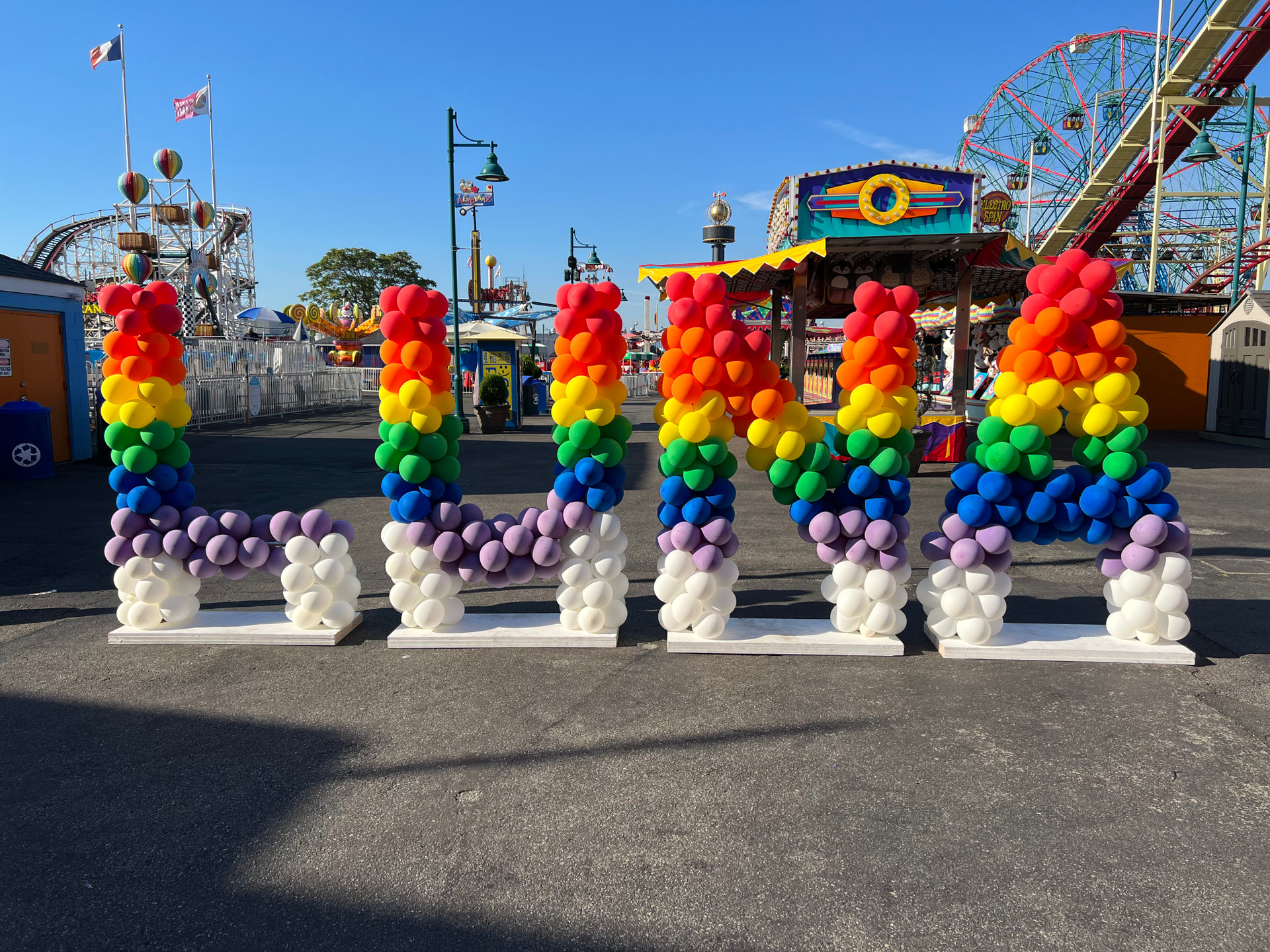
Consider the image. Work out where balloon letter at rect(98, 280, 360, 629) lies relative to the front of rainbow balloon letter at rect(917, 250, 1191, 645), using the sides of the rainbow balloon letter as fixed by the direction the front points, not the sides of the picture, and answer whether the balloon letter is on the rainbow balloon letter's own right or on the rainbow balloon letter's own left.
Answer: on the rainbow balloon letter's own right

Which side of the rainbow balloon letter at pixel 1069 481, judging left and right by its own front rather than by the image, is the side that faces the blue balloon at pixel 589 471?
right

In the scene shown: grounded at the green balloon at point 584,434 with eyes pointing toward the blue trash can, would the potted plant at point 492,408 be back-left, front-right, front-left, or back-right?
front-right

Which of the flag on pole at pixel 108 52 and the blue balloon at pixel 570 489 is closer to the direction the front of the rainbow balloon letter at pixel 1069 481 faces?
the blue balloon

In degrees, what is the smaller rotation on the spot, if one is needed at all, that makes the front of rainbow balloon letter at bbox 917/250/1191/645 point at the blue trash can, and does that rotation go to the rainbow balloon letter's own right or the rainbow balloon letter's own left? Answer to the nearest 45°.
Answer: approximately 90° to the rainbow balloon letter's own right

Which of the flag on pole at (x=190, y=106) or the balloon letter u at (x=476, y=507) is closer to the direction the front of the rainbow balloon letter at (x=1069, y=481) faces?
the balloon letter u

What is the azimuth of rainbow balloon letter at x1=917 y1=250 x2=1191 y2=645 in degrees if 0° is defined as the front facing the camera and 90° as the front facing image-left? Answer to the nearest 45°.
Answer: approximately 0°

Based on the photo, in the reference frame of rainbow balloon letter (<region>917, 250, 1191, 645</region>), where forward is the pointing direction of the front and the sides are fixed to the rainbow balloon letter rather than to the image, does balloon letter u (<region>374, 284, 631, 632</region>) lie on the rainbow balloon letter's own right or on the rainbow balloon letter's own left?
on the rainbow balloon letter's own right

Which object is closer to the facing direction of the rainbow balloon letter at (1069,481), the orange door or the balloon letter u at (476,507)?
the balloon letter u

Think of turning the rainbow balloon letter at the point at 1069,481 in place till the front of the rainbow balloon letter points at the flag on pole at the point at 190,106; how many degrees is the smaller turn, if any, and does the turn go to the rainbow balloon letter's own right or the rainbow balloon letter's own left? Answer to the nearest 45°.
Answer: approximately 135° to the rainbow balloon letter's own right

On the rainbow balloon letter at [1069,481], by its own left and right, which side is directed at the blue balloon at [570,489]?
right

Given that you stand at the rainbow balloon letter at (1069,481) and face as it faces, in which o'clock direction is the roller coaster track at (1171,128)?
The roller coaster track is roughly at 6 o'clock from the rainbow balloon letter.
